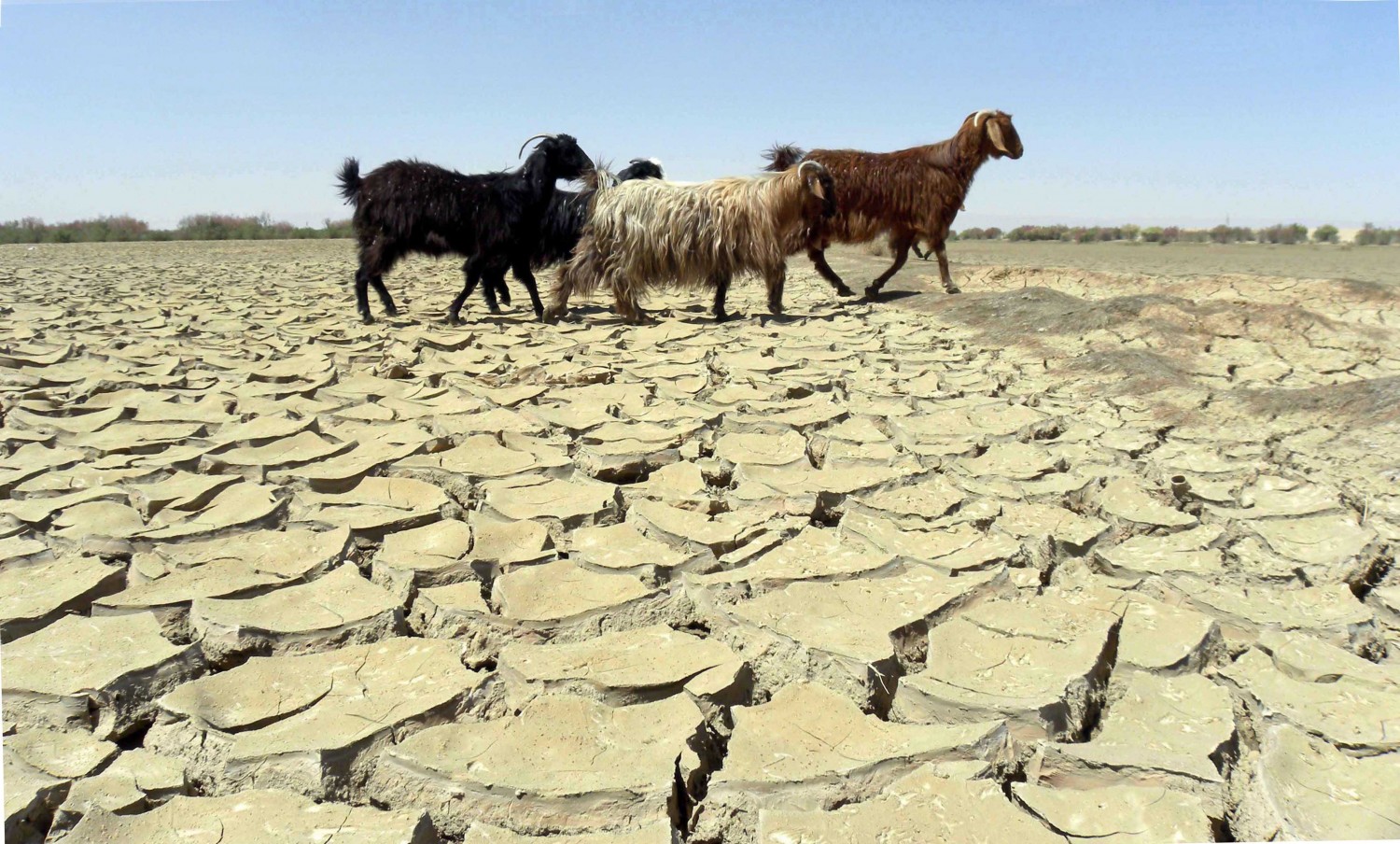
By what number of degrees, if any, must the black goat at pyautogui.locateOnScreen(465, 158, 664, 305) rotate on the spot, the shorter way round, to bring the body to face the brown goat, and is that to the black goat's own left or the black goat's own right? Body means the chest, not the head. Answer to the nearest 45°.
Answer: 0° — it already faces it

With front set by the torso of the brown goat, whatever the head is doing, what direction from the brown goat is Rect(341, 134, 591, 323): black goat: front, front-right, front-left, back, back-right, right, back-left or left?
back-right

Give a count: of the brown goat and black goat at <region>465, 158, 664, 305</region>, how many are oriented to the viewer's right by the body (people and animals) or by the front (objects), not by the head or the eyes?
2

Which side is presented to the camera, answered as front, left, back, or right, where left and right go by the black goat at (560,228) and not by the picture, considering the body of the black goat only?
right

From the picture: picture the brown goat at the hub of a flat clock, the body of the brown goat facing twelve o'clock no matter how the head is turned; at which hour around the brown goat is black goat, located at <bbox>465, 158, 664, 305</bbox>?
The black goat is roughly at 5 o'clock from the brown goat.

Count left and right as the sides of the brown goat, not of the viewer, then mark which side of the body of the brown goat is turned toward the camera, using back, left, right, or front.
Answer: right

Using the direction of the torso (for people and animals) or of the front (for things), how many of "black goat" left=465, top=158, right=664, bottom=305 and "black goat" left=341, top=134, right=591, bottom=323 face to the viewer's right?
2

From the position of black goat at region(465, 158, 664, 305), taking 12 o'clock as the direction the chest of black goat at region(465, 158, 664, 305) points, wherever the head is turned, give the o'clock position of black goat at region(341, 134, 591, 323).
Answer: black goat at region(341, 134, 591, 323) is roughly at 5 o'clock from black goat at region(465, 158, 664, 305).

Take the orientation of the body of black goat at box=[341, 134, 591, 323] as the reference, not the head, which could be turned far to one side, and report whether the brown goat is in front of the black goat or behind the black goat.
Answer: in front

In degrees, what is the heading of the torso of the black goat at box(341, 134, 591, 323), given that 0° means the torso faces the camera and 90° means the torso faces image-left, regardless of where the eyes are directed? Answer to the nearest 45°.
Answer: approximately 270°
